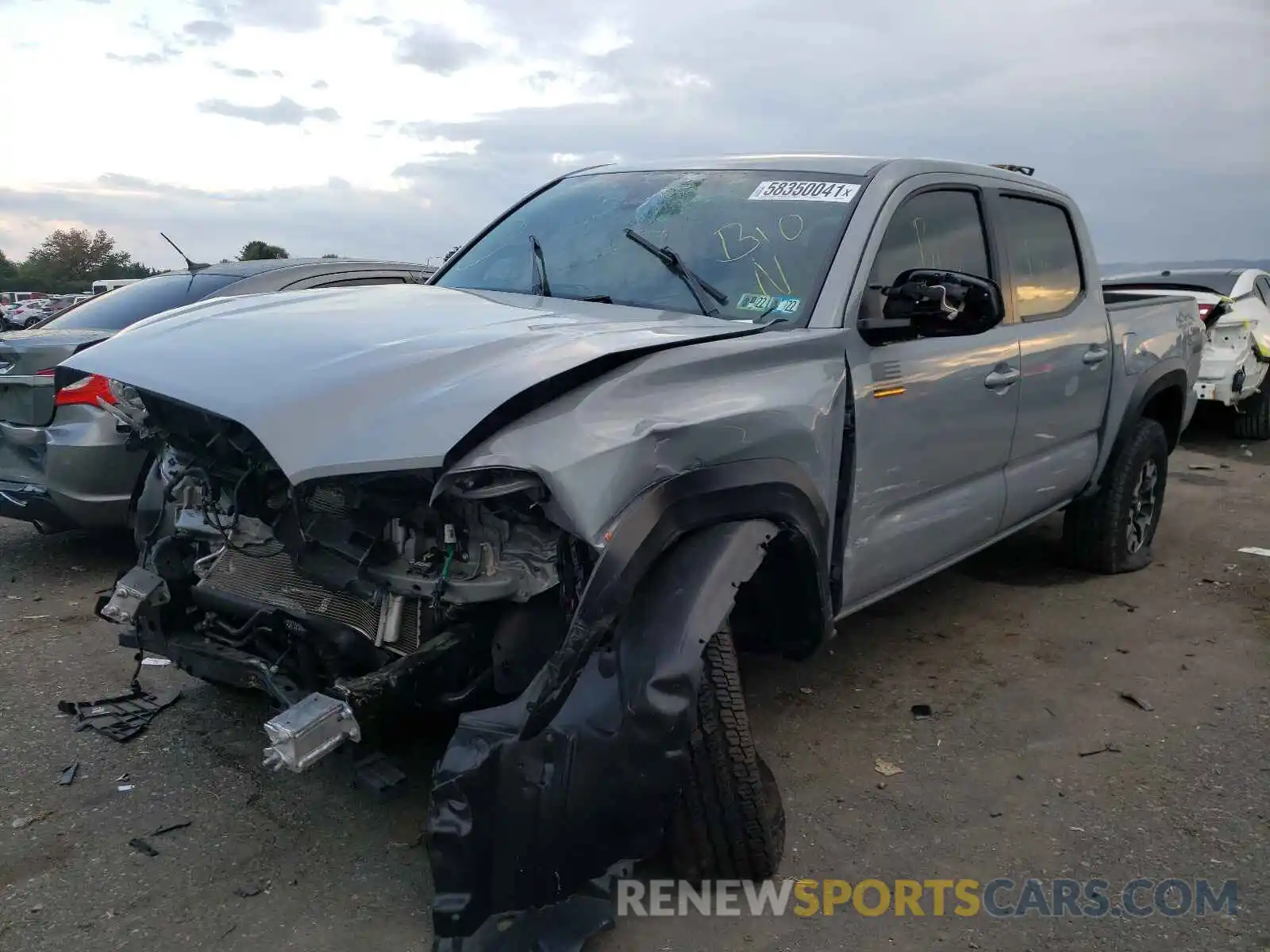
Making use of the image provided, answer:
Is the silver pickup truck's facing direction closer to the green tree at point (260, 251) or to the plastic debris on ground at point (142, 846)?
the plastic debris on ground

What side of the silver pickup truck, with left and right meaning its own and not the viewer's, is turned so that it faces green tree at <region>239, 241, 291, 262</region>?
right

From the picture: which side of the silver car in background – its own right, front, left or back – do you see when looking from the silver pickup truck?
right

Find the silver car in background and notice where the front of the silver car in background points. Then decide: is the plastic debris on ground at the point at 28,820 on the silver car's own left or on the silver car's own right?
on the silver car's own right

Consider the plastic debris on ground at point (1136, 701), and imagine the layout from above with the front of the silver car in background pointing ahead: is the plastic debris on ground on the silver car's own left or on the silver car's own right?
on the silver car's own right

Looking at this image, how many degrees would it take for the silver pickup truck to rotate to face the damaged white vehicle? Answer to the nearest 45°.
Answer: approximately 180°

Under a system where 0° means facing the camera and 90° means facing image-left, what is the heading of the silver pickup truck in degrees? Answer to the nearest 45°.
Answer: approximately 45°

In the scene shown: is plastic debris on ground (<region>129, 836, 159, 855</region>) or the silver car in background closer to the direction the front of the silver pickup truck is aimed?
the plastic debris on ground

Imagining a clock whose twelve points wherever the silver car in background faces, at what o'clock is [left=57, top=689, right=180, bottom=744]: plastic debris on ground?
The plastic debris on ground is roughly at 4 o'clock from the silver car in background.

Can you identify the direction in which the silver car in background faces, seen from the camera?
facing away from the viewer and to the right of the viewer

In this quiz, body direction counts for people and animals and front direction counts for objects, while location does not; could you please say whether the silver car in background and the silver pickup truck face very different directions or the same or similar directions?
very different directions
